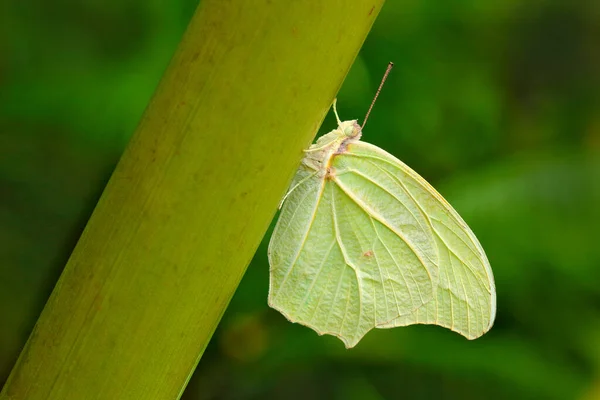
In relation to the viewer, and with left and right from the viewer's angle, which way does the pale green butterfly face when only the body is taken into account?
facing to the right of the viewer
